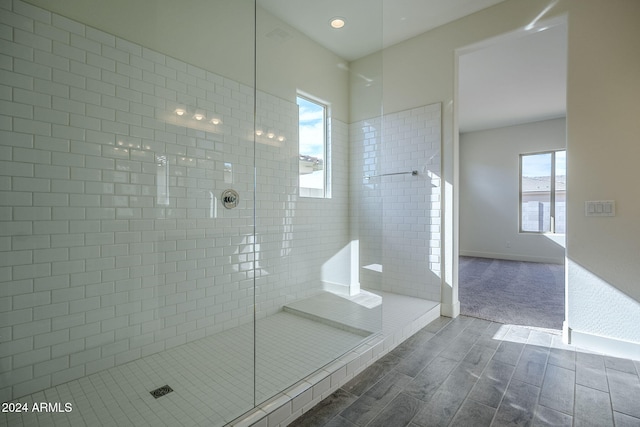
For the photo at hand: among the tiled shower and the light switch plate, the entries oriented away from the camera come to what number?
0

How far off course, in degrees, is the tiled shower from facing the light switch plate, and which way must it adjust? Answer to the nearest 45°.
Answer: approximately 45° to its left

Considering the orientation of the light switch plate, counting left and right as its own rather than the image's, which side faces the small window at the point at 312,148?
right

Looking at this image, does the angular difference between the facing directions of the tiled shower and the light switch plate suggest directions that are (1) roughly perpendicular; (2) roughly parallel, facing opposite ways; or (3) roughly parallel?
roughly perpendicular

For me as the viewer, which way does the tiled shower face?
facing the viewer and to the right of the viewer

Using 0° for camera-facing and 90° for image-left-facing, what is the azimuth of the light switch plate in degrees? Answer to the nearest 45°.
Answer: approximately 0°

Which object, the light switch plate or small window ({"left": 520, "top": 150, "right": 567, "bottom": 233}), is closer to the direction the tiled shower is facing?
the light switch plate
